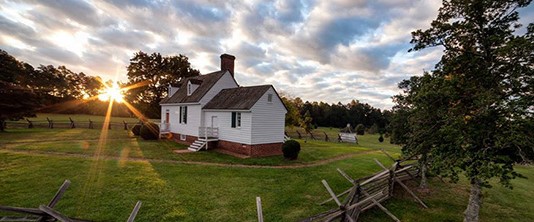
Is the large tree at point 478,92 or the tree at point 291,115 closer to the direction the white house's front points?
the large tree

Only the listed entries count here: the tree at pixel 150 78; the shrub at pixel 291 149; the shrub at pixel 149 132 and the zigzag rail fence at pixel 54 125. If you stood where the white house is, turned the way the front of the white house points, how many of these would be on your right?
3

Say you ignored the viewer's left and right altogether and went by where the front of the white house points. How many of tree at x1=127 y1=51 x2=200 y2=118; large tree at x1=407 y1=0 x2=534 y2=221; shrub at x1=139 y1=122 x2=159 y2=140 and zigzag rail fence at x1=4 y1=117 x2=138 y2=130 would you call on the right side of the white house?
3

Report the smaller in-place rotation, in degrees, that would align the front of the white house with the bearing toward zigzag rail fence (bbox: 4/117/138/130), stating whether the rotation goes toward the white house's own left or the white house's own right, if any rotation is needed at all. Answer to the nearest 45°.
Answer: approximately 90° to the white house's own right

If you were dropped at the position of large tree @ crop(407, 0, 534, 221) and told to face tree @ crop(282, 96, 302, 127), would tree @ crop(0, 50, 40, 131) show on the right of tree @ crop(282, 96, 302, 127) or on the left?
left

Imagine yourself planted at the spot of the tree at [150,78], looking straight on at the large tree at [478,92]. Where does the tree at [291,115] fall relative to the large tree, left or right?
left

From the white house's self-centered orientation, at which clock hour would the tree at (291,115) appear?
The tree is roughly at 6 o'clock from the white house.

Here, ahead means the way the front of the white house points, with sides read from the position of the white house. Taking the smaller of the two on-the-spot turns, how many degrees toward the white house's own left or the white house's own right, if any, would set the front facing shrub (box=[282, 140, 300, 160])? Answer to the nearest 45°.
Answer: approximately 90° to the white house's own left

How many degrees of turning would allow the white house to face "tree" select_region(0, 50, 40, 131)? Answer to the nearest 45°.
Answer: approximately 90° to its right

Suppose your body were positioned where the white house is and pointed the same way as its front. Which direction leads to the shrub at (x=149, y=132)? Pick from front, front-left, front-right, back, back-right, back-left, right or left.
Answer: right
